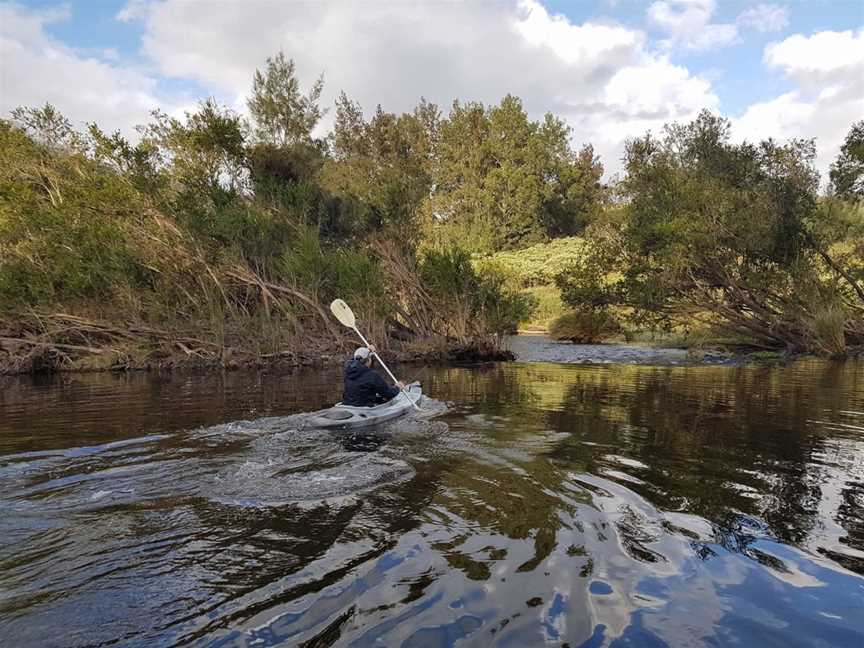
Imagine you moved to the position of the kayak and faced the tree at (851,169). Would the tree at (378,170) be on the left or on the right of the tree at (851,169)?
left

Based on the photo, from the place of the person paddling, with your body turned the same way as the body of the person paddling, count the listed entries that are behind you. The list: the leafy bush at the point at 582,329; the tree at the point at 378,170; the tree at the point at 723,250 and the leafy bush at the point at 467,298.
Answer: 0

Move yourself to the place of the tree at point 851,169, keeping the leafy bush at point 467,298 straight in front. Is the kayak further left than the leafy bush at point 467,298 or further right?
left

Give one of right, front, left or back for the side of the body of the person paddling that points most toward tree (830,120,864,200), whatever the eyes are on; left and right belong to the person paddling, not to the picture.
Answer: front

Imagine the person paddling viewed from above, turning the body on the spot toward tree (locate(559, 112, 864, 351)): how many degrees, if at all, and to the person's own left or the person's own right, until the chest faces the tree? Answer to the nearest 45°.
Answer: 0° — they already face it

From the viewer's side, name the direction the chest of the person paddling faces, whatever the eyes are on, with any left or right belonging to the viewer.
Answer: facing away from the viewer and to the right of the viewer

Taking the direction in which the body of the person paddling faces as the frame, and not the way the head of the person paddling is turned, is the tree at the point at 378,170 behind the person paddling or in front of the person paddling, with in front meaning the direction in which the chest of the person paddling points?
in front

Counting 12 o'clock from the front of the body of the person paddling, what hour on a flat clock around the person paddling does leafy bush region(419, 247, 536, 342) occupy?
The leafy bush is roughly at 11 o'clock from the person paddling.

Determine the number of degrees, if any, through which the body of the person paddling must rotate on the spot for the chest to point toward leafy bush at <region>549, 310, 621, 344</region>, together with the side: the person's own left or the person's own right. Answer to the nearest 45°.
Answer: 0° — they already face it

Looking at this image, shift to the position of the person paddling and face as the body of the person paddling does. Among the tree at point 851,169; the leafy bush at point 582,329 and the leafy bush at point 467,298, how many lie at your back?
0

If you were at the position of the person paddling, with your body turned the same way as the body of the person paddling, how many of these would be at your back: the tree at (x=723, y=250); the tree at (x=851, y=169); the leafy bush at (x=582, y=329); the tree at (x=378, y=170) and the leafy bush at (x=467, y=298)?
0

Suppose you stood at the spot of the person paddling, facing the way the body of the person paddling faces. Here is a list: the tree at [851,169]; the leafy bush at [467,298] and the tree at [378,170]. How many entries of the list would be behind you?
0

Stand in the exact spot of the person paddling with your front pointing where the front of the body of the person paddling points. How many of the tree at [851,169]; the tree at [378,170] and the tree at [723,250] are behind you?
0
